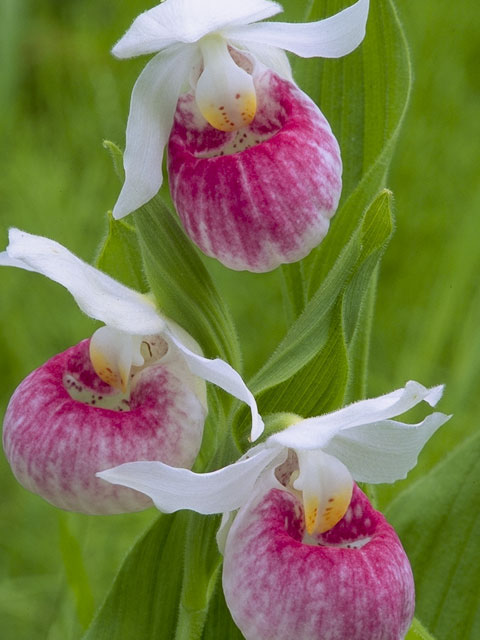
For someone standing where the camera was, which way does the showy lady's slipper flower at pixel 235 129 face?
facing the viewer

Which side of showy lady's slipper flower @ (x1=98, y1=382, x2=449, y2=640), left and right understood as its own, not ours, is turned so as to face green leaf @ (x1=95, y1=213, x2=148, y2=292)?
back

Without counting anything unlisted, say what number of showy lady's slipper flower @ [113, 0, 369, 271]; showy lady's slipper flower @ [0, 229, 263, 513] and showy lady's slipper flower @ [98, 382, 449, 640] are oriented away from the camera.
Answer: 0

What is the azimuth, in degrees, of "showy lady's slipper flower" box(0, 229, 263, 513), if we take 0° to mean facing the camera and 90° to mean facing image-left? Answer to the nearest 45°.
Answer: approximately 45°

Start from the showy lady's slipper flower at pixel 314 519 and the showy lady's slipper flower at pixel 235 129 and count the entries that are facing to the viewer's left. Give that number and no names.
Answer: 0

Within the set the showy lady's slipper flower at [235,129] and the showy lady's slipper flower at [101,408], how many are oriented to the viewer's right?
0

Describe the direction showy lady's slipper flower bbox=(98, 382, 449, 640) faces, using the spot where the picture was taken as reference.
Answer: facing the viewer and to the right of the viewer
